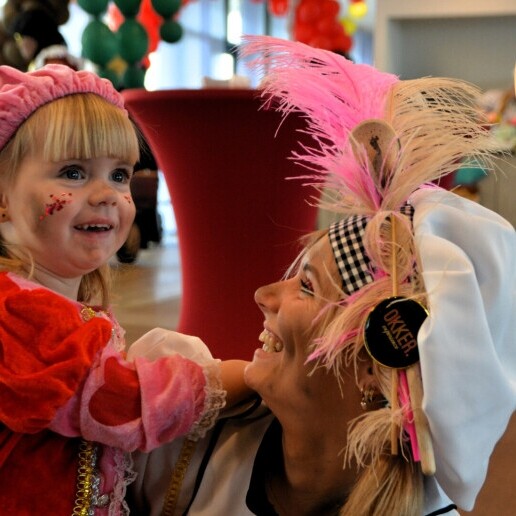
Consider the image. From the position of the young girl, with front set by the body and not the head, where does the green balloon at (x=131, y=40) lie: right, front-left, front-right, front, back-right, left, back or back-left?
back-left

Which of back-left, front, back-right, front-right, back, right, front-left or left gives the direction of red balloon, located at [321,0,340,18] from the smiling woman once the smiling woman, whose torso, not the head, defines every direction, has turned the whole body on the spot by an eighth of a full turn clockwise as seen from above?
front-right

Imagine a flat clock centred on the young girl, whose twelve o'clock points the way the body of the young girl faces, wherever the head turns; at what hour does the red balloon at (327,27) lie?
The red balloon is roughly at 8 o'clock from the young girl.

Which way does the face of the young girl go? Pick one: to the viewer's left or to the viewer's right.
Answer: to the viewer's right

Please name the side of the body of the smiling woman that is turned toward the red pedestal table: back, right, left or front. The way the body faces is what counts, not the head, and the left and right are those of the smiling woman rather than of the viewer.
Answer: right

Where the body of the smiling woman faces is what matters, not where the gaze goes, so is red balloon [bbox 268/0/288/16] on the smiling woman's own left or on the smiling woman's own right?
on the smiling woman's own right

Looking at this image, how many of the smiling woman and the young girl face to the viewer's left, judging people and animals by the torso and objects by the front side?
1

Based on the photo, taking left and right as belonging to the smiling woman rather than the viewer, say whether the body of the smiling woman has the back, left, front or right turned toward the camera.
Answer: left

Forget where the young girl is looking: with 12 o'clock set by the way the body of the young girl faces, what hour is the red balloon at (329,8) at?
The red balloon is roughly at 8 o'clock from the young girl.

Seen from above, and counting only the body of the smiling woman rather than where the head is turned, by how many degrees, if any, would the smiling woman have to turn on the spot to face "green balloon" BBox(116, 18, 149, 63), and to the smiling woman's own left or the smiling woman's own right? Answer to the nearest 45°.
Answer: approximately 90° to the smiling woman's own right

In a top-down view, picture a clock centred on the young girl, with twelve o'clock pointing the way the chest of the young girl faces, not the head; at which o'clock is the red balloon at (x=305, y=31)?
The red balloon is roughly at 8 o'clock from the young girl.

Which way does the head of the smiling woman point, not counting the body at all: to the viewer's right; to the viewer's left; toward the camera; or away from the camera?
to the viewer's left

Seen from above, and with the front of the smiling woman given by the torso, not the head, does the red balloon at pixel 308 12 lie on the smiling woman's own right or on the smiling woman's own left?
on the smiling woman's own right

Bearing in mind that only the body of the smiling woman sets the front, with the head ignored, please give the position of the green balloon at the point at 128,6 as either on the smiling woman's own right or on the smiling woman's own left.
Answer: on the smiling woman's own right
